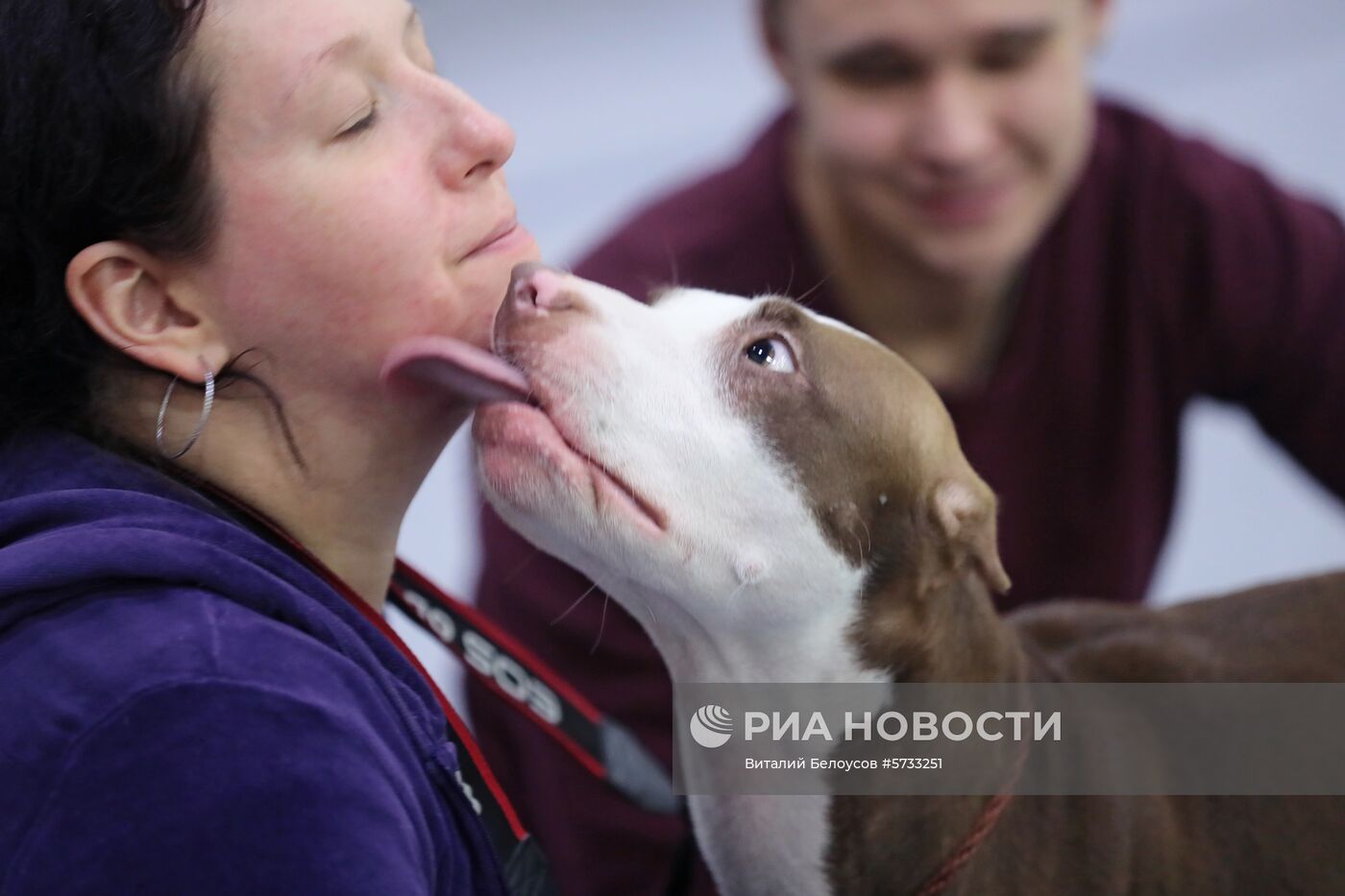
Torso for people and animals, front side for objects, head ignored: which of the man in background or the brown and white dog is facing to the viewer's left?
the brown and white dog

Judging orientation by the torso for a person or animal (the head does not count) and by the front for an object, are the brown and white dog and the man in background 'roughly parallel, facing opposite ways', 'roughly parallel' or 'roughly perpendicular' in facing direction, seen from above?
roughly perpendicular

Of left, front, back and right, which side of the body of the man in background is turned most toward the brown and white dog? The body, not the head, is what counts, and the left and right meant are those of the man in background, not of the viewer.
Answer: front

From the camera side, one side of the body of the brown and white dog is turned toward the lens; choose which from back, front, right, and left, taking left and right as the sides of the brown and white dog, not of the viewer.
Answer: left

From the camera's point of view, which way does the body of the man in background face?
toward the camera

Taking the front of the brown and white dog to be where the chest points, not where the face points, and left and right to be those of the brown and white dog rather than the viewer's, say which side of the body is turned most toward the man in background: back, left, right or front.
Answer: right
